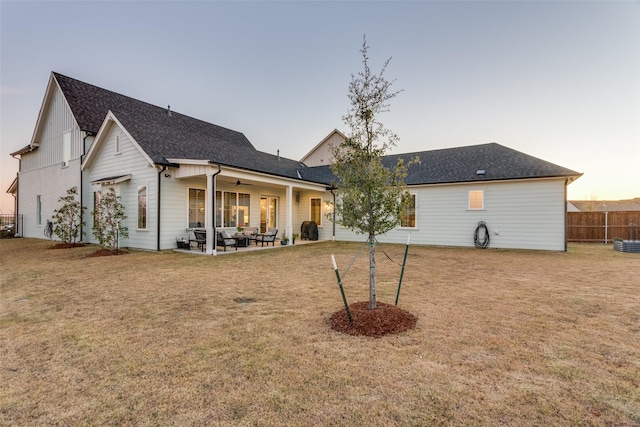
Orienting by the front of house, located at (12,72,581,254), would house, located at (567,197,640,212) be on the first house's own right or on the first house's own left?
on the first house's own right

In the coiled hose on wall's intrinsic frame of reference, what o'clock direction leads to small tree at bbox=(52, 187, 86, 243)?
The small tree is roughly at 2 o'clock from the coiled hose on wall.

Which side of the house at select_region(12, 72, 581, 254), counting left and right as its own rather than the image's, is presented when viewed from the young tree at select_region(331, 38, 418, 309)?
back

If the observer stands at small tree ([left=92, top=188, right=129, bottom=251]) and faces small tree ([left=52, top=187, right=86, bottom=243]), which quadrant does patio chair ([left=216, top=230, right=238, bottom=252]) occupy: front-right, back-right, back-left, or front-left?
back-right

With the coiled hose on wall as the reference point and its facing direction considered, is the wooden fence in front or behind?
behind

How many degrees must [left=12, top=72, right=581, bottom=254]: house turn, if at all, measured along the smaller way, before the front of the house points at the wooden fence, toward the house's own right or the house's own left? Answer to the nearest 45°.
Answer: approximately 135° to the house's own right

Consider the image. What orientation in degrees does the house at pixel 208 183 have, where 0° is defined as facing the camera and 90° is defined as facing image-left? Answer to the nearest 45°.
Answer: approximately 135°
